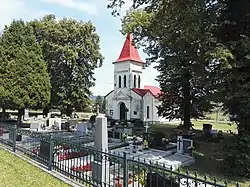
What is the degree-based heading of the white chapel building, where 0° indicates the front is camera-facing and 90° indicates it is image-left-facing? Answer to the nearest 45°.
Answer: approximately 45°

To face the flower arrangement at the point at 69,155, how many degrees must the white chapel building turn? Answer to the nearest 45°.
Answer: approximately 45° to its left

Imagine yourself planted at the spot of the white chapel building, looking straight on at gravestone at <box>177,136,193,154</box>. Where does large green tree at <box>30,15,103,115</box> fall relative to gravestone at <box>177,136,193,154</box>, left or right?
right

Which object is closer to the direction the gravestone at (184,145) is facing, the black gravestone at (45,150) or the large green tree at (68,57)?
the black gravestone

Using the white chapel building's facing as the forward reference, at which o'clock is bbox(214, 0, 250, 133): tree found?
The tree is roughly at 10 o'clock from the white chapel building.

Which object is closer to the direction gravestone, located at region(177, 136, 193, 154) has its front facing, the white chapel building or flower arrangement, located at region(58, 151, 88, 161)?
the flower arrangement

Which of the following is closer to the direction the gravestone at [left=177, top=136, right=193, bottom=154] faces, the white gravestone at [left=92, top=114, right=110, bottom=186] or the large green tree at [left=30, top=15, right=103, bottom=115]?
the white gravestone

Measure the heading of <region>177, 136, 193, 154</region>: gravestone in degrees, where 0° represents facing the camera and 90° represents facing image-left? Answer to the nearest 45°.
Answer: approximately 45°
